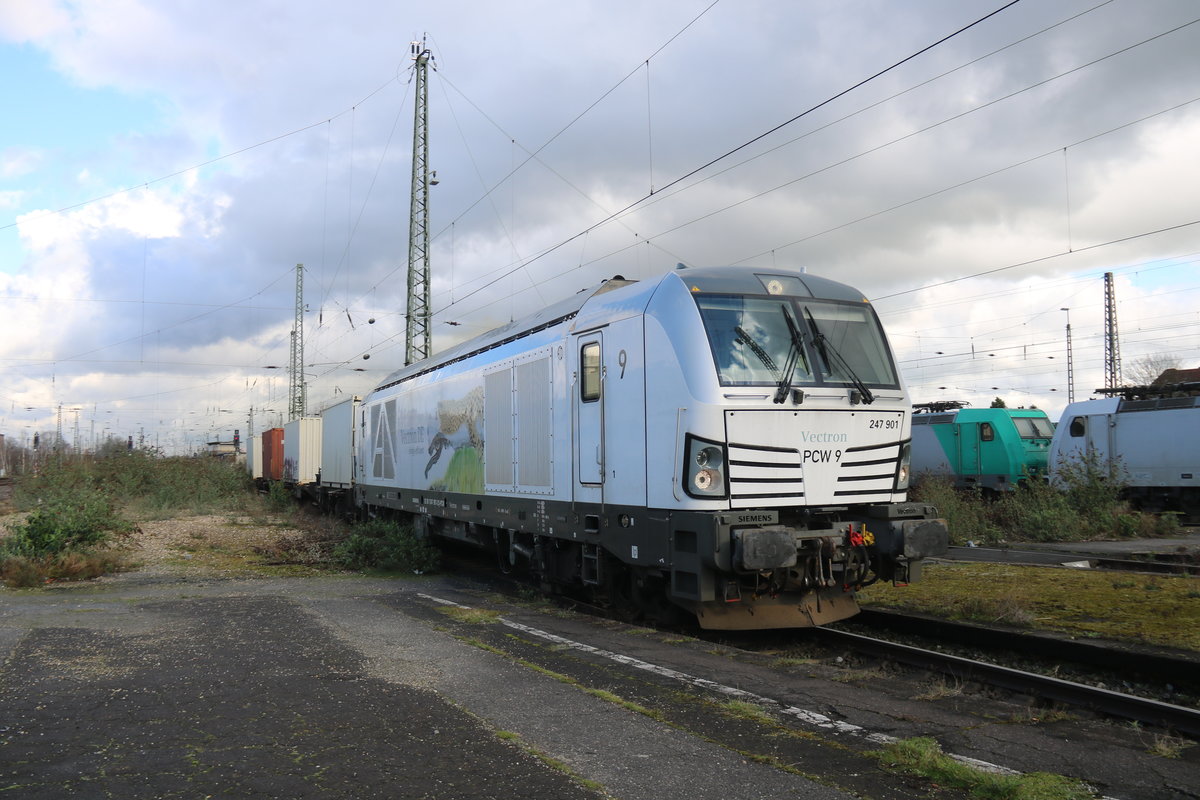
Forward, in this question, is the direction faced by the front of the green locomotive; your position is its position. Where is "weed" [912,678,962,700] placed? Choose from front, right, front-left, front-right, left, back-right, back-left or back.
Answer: front-right

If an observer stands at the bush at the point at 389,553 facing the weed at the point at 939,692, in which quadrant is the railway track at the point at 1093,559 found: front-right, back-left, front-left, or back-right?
front-left

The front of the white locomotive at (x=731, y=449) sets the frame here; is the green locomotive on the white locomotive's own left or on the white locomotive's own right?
on the white locomotive's own left

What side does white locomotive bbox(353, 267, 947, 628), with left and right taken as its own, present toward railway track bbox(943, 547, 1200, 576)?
left

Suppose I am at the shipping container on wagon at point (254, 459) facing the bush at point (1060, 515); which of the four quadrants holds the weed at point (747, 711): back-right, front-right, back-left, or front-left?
front-right

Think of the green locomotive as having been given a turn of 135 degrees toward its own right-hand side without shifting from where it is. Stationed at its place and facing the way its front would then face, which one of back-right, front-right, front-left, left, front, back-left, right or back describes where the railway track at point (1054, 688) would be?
left

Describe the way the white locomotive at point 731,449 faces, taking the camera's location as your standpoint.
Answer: facing the viewer and to the right of the viewer

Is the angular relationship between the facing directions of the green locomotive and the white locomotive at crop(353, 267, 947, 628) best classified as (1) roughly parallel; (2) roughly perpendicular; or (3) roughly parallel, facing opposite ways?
roughly parallel

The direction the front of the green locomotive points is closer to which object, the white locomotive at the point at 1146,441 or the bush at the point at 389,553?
the white locomotive

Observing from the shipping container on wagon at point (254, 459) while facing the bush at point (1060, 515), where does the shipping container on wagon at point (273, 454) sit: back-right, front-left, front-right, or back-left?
front-right

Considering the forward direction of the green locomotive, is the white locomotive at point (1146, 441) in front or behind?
in front

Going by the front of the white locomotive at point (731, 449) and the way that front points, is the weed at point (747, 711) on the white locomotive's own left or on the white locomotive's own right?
on the white locomotive's own right

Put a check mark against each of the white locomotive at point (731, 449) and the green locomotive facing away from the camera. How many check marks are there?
0

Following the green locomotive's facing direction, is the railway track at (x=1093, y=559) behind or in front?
in front

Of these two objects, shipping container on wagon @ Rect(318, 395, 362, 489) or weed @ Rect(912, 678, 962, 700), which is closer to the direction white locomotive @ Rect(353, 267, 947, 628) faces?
the weed

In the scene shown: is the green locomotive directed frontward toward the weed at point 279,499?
no
